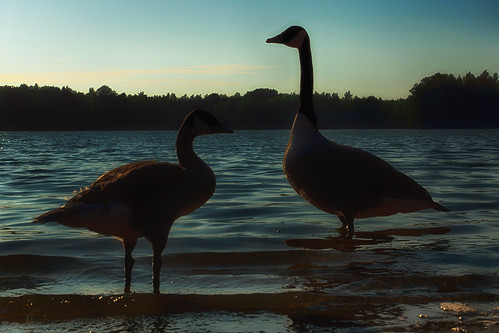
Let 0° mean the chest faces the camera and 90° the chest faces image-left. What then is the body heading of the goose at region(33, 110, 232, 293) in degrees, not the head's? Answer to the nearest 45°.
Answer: approximately 270°
